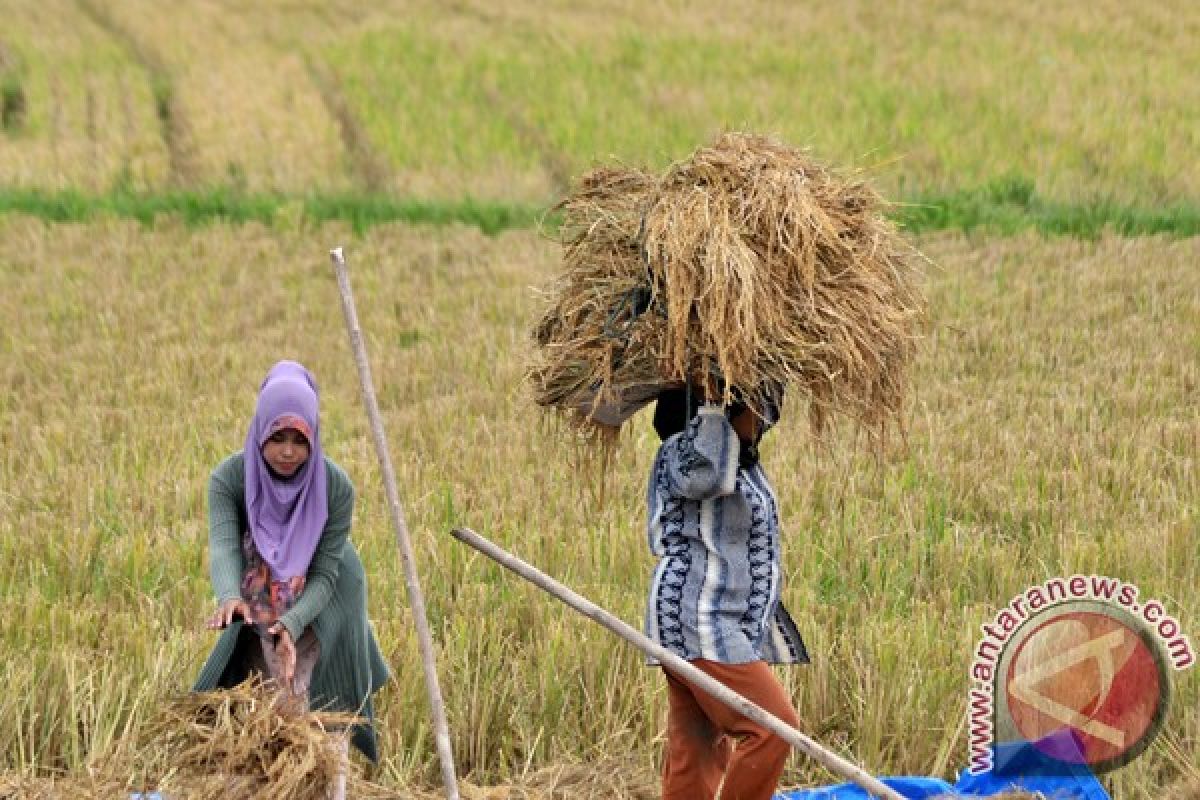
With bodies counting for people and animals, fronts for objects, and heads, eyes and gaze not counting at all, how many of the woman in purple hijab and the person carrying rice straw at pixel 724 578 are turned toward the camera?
1

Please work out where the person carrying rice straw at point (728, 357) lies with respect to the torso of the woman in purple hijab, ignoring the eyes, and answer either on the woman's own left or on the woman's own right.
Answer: on the woman's own left

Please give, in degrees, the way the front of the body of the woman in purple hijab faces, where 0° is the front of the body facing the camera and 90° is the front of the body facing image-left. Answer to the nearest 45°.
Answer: approximately 0°
